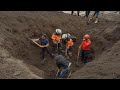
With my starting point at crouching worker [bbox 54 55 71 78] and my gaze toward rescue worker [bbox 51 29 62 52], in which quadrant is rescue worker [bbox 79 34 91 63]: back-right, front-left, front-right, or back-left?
front-right

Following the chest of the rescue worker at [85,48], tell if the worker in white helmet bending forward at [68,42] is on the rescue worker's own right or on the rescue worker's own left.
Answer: on the rescue worker's own right

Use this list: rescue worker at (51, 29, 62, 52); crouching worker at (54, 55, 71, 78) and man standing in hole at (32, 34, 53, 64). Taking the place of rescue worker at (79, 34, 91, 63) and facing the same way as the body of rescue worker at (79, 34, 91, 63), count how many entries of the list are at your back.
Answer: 0

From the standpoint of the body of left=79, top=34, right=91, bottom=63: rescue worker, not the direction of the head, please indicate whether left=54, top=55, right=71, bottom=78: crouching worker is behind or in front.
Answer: in front

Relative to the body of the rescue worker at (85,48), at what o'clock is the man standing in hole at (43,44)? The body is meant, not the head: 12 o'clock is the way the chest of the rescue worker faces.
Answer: The man standing in hole is roughly at 1 o'clock from the rescue worker.

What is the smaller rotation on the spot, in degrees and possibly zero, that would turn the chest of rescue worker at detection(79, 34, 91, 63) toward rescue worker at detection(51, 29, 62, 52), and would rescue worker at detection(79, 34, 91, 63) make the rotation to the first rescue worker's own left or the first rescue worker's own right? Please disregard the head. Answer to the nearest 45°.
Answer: approximately 45° to the first rescue worker's own right

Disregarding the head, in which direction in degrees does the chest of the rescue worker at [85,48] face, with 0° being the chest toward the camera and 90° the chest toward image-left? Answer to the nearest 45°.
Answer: approximately 45°
